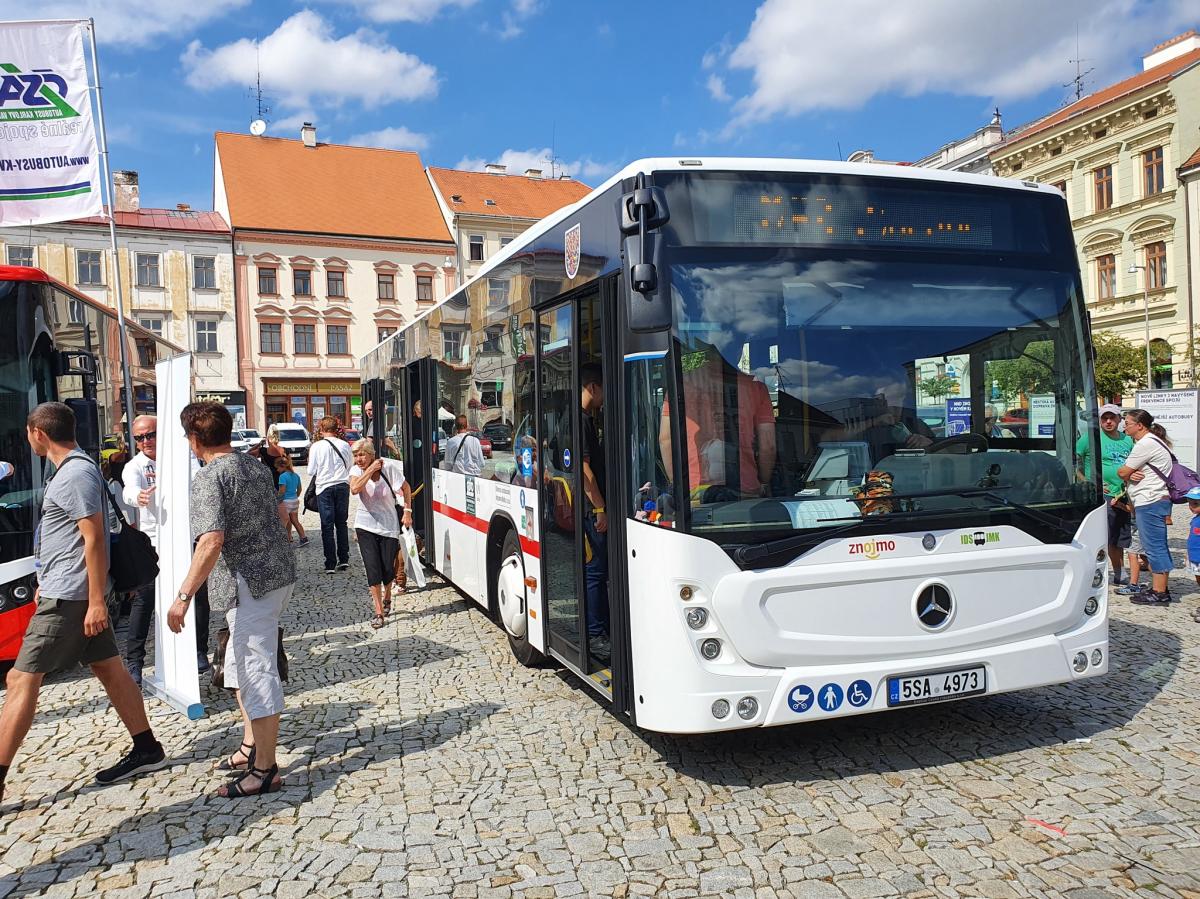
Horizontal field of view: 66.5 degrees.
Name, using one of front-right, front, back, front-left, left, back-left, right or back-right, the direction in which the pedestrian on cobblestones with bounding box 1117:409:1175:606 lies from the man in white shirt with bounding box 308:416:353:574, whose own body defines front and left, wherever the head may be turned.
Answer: back-right

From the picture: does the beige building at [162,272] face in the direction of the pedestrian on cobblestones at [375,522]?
yes

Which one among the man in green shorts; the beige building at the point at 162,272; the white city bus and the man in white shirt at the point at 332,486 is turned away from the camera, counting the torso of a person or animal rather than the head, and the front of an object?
the man in white shirt

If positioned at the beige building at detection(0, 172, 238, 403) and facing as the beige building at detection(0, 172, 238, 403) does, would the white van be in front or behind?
in front

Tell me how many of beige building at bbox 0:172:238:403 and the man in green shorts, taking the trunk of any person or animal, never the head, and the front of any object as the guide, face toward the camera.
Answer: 1

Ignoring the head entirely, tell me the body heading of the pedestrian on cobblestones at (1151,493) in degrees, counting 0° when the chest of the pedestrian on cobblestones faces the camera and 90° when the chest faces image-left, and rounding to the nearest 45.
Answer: approximately 90°

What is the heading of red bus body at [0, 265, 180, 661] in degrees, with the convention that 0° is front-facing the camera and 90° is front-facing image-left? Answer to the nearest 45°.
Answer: approximately 45°

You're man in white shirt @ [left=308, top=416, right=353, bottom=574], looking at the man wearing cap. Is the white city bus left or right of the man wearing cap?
right

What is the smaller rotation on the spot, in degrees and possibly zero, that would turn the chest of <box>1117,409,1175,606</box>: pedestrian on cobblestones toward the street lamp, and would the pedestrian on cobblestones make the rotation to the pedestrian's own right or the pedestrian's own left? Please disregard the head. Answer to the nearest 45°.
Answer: approximately 90° to the pedestrian's own right

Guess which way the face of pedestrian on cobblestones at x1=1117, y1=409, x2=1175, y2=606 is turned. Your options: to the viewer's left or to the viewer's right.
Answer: to the viewer's left
